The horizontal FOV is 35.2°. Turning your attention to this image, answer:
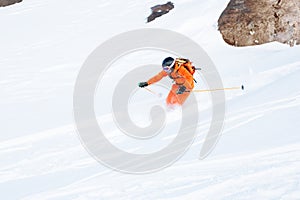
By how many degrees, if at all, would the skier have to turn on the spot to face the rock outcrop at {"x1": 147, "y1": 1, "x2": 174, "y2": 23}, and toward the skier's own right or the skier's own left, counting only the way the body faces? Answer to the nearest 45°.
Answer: approximately 135° to the skier's own right

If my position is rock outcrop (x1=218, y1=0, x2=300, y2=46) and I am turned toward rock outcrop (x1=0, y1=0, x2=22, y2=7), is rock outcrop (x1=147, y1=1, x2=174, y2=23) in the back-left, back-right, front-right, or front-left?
front-right

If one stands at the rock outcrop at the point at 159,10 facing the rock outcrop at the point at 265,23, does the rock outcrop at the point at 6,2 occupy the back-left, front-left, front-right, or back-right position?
back-right

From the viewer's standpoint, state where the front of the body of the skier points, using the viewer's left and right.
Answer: facing the viewer and to the left of the viewer

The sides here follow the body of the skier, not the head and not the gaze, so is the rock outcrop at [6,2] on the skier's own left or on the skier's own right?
on the skier's own right

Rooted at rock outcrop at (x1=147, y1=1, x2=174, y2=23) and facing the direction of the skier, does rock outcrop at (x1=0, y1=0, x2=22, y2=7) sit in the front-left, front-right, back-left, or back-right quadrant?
back-right

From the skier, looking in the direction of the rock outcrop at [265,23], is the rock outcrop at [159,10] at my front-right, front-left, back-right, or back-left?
front-left

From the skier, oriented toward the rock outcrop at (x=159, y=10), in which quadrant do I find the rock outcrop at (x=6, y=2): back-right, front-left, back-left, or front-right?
front-left

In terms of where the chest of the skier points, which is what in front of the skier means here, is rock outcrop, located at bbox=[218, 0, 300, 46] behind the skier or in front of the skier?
behind

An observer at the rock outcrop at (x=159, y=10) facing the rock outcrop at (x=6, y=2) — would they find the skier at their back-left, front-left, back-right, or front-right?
back-left

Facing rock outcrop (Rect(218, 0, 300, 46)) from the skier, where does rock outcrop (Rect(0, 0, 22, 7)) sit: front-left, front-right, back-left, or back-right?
front-left
